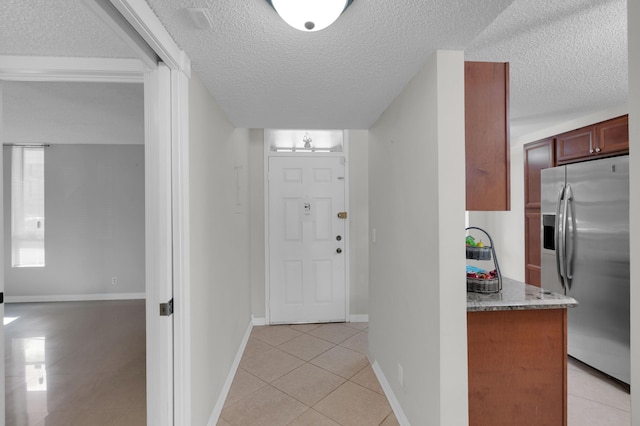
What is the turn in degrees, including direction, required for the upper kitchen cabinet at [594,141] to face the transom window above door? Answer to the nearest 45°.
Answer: approximately 45° to its right

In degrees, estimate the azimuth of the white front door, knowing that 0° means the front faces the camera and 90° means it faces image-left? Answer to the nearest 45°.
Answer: approximately 0°

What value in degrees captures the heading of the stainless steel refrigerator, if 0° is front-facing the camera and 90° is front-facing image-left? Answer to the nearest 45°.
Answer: approximately 45°

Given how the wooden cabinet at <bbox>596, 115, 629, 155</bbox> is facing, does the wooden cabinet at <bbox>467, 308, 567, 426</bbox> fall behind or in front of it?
in front

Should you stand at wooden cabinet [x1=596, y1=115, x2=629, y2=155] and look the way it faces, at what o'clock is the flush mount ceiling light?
The flush mount ceiling light is roughly at 11 o'clock from the wooden cabinet.

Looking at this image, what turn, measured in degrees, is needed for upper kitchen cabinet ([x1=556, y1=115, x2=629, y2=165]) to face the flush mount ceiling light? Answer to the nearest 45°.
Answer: approximately 45° to its left

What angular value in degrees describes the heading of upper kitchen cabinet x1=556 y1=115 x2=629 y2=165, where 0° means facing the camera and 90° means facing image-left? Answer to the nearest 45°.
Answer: approximately 45°

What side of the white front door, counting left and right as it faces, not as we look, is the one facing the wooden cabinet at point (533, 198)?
left

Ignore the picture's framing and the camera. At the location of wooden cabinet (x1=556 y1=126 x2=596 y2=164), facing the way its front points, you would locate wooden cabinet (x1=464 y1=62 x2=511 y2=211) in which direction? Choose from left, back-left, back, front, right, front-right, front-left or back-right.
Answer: front-left

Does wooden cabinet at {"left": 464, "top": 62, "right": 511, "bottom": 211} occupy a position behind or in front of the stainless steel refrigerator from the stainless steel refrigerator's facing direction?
in front

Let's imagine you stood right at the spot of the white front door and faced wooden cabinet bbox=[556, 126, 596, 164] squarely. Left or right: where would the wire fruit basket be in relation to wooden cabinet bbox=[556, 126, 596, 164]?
right
